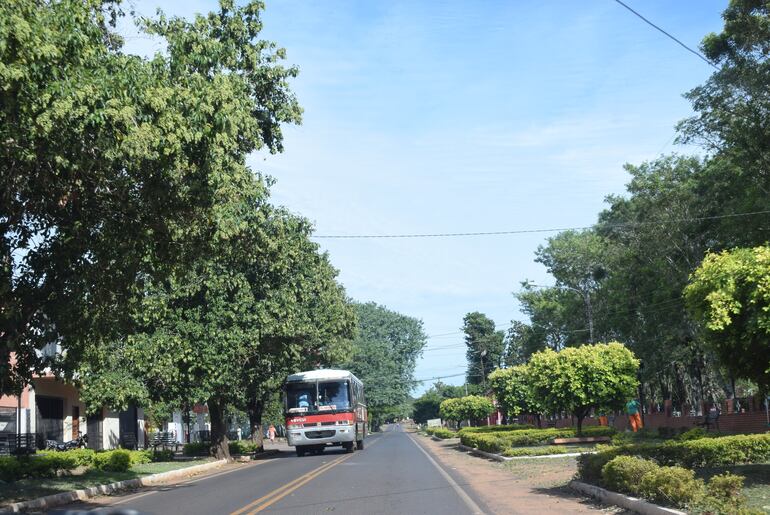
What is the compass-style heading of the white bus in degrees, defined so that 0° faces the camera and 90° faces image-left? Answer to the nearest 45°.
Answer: approximately 0°

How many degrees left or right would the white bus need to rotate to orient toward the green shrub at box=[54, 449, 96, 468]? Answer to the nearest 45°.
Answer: approximately 45° to its right

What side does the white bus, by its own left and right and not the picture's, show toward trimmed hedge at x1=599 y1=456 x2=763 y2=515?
front

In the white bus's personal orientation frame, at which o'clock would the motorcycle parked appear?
The motorcycle parked is roughly at 3 o'clock from the white bus.

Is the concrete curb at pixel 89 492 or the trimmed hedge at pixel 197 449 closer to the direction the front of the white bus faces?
the concrete curb

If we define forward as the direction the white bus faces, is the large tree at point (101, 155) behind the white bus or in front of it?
in front

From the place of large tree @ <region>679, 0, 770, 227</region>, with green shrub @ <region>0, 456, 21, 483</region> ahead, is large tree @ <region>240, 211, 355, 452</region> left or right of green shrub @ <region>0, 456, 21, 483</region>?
right
